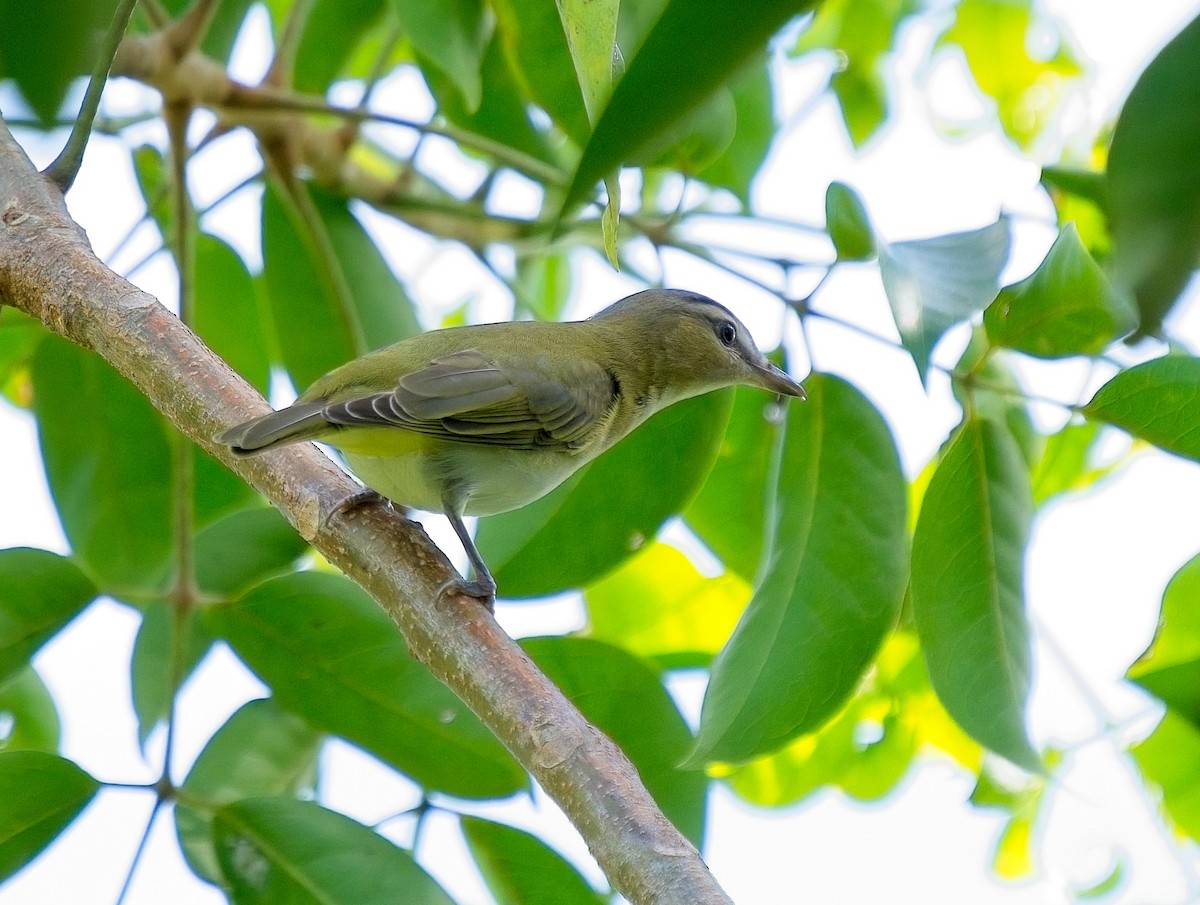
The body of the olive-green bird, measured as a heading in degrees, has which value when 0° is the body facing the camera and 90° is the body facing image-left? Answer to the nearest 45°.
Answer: approximately 270°

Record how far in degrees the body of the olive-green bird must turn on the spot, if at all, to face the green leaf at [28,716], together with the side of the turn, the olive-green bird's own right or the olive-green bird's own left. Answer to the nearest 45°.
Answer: approximately 135° to the olive-green bird's own left

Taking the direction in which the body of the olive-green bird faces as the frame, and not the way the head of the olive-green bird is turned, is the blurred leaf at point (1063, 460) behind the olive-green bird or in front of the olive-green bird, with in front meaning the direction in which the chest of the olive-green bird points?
in front

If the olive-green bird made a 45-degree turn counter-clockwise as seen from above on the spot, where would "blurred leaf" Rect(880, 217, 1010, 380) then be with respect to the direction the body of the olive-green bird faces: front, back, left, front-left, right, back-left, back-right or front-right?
right

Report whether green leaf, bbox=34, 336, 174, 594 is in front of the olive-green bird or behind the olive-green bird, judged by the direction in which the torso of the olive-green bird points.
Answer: behind

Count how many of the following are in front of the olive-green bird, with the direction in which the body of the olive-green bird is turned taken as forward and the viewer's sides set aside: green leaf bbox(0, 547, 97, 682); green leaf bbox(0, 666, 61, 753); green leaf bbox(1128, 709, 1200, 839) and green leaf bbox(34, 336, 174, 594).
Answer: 1
